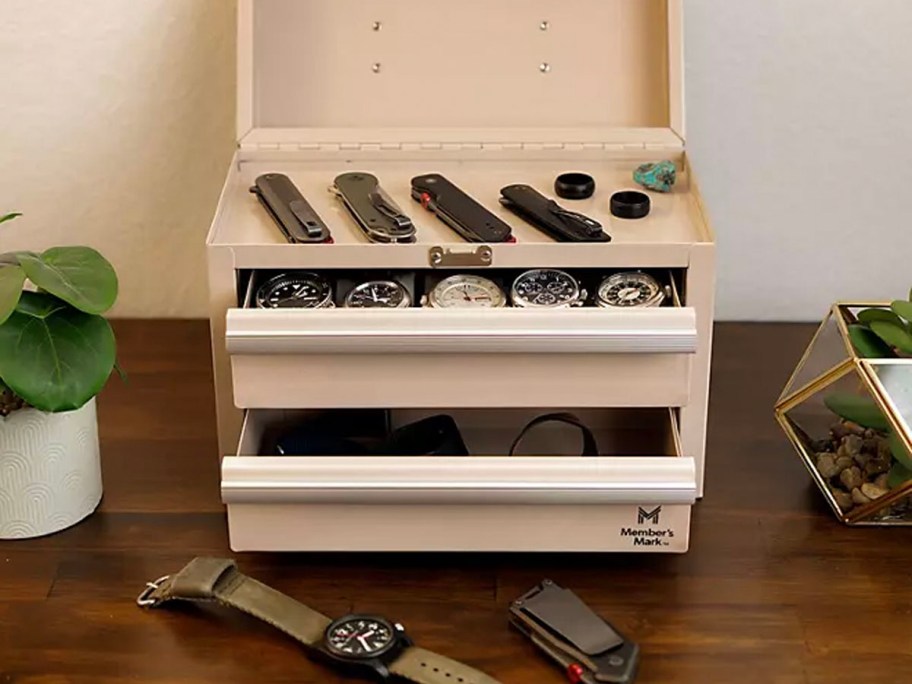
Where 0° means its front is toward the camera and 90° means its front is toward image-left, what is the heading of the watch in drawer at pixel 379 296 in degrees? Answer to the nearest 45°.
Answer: approximately 0°

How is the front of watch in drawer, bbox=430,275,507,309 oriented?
toward the camera

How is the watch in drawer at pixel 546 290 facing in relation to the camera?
toward the camera
